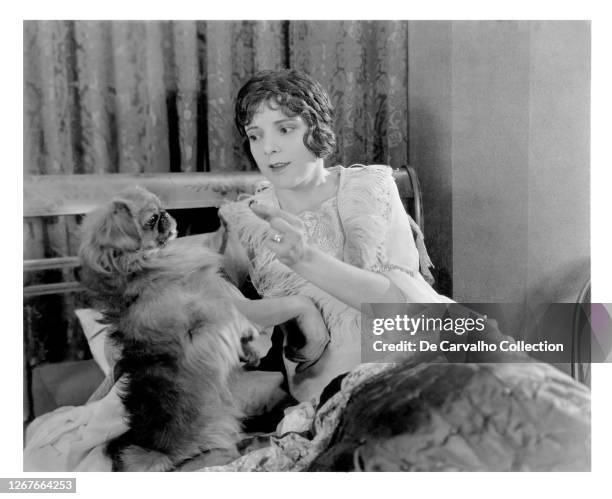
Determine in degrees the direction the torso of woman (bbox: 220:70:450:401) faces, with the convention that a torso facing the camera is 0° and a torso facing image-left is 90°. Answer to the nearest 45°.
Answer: approximately 45°

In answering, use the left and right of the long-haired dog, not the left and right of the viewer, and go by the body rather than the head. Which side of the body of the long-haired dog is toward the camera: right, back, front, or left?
right

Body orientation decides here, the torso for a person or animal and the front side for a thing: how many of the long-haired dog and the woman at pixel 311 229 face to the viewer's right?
1

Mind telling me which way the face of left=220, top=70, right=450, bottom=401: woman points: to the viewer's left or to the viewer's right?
to the viewer's left
